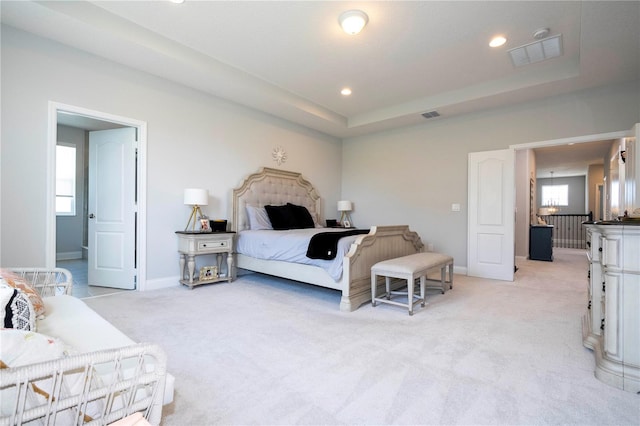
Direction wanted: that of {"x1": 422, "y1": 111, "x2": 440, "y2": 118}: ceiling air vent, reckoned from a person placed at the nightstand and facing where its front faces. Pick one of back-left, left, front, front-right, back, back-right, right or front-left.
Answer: front-left

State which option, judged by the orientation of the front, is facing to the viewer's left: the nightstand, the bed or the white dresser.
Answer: the white dresser

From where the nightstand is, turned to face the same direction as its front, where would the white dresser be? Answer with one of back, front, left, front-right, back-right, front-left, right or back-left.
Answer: front

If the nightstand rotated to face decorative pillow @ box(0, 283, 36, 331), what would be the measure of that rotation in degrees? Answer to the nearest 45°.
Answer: approximately 45° to its right

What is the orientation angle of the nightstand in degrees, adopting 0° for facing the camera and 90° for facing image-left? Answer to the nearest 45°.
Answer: approximately 315°

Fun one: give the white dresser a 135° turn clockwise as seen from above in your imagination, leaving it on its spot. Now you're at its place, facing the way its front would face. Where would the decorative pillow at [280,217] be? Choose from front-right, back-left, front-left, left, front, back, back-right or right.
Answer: back-left

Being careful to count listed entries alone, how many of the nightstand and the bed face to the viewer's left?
0

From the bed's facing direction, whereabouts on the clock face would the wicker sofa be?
The wicker sofa is roughly at 2 o'clock from the bed.

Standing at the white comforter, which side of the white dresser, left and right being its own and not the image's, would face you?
front

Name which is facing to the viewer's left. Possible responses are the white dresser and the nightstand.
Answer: the white dresser

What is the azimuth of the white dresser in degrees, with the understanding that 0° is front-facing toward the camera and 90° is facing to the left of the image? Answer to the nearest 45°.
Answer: approximately 90°

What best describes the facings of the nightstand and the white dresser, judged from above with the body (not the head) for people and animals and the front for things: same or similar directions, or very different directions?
very different directions

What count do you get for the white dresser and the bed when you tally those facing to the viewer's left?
1

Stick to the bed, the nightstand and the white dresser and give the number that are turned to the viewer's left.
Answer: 1
